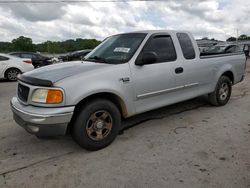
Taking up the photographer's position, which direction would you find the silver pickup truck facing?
facing the viewer and to the left of the viewer

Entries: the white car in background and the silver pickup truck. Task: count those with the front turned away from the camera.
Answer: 0

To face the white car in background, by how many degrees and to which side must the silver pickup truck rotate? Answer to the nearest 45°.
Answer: approximately 90° to its right

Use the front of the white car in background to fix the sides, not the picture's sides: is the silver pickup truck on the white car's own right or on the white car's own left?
on the white car's own left

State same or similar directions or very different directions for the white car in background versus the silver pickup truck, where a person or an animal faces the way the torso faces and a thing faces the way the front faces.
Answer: same or similar directions

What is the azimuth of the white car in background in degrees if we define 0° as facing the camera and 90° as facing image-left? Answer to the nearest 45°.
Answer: approximately 90°
